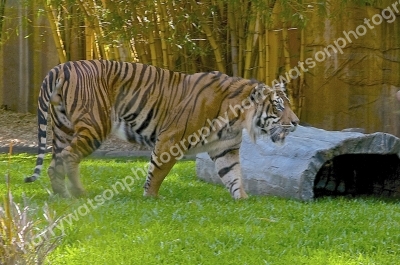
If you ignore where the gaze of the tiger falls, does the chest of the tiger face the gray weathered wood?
yes

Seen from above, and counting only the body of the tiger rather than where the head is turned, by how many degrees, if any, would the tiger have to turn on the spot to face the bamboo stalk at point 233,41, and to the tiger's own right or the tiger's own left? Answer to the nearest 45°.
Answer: approximately 90° to the tiger's own left

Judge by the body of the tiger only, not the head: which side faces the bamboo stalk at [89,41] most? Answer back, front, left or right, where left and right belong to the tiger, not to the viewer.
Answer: left

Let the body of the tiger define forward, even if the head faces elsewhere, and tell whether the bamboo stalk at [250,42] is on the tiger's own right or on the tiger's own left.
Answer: on the tiger's own left

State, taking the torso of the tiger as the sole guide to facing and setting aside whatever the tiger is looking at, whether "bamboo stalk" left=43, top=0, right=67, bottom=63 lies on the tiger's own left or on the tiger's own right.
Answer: on the tiger's own left

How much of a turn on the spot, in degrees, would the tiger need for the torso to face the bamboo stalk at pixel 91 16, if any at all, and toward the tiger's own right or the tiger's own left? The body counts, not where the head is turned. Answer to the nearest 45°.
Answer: approximately 90° to the tiger's own left

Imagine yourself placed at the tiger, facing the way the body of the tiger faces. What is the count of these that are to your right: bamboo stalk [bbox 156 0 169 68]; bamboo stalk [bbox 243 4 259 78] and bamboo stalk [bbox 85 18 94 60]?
0

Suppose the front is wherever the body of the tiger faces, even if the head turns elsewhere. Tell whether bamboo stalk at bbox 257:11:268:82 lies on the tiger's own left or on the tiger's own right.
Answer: on the tiger's own left

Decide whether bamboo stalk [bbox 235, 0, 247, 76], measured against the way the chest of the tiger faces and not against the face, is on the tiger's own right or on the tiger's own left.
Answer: on the tiger's own left

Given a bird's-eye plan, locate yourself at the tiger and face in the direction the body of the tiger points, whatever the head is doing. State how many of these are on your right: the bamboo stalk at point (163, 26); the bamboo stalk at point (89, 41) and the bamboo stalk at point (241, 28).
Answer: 0

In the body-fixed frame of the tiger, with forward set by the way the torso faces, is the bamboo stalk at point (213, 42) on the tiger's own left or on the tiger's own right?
on the tiger's own left

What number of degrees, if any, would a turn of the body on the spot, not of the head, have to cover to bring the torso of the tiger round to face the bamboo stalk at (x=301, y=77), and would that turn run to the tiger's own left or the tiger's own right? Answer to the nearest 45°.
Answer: approximately 45° to the tiger's own left

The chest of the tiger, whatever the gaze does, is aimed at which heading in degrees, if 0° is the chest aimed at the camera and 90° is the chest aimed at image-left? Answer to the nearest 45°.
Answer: approximately 270°

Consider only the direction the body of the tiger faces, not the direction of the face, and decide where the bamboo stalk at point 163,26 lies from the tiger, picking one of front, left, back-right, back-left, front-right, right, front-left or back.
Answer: left
